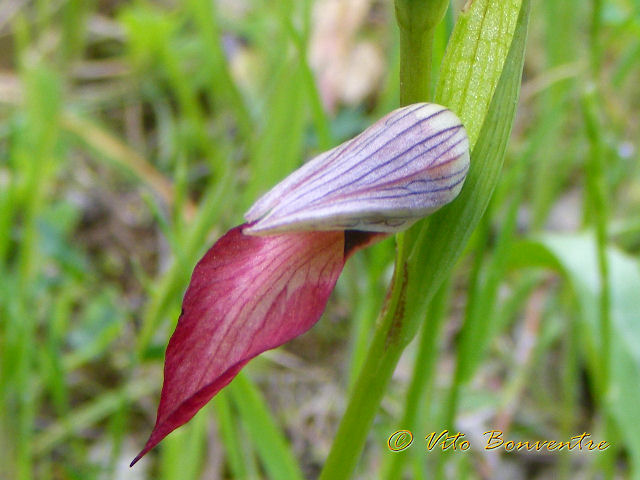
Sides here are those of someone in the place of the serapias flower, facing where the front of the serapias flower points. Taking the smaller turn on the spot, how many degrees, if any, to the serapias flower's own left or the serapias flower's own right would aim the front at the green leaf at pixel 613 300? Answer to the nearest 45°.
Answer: approximately 135° to the serapias flower's own right

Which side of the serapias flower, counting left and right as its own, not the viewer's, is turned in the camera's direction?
left
